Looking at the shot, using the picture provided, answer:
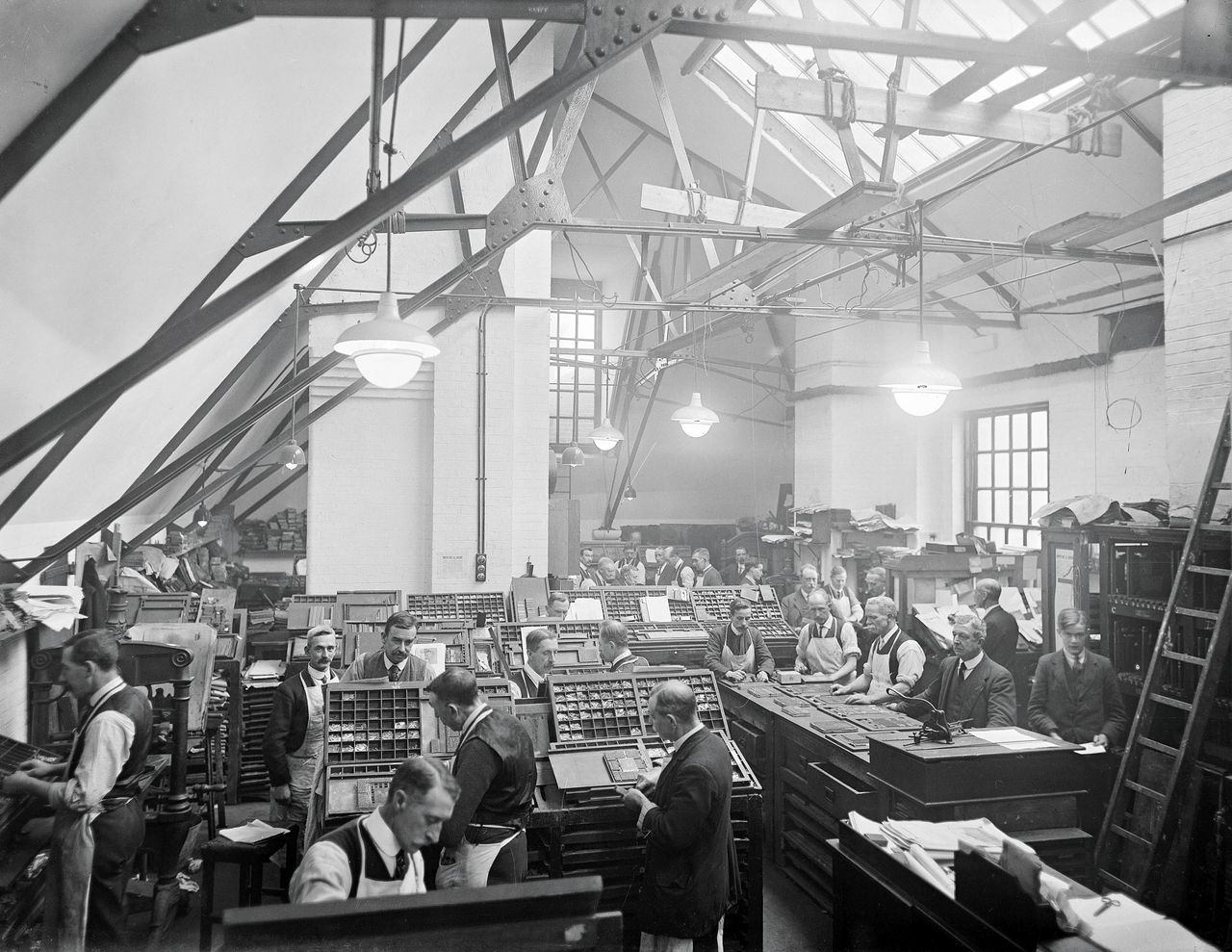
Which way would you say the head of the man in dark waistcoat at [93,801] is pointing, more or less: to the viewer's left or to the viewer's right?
to the viewer's left

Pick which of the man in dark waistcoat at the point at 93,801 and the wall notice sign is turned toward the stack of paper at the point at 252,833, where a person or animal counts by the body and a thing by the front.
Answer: the wall notice sign

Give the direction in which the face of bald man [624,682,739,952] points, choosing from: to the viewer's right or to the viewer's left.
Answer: to the viewer's left

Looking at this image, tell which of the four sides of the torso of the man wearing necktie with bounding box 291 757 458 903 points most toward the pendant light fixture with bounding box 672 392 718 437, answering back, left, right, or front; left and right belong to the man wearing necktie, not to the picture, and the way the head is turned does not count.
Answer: left

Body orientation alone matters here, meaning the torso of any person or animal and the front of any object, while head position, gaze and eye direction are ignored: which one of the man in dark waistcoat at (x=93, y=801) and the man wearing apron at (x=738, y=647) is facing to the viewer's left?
the man in dark waistcoat

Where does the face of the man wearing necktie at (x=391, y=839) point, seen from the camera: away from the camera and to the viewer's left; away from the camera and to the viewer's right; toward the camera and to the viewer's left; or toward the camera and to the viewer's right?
toward the camera and to the viewer's right

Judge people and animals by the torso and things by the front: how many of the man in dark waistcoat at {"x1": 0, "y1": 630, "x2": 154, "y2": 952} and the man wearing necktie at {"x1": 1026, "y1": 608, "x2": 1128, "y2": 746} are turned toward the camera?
1

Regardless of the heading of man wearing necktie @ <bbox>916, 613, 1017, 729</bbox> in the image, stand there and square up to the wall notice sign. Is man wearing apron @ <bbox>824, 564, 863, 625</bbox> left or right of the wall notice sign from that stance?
right

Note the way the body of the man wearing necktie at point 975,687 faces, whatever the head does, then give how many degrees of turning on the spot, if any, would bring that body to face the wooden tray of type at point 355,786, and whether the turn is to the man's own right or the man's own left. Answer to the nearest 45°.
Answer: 0° — they already face it

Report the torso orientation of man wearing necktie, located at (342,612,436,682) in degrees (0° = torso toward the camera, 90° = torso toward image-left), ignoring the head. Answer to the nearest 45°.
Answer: approximately 0°

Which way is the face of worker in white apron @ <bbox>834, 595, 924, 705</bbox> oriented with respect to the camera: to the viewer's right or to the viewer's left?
to the viewer's left

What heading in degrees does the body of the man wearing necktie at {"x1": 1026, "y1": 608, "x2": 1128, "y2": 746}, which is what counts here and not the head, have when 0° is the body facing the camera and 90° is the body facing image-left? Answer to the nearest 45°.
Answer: approximately 0°

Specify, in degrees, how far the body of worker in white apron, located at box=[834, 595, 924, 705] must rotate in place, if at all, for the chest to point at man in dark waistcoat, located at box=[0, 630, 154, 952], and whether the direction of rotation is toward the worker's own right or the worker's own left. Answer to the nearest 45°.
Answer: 0° — they already face them
